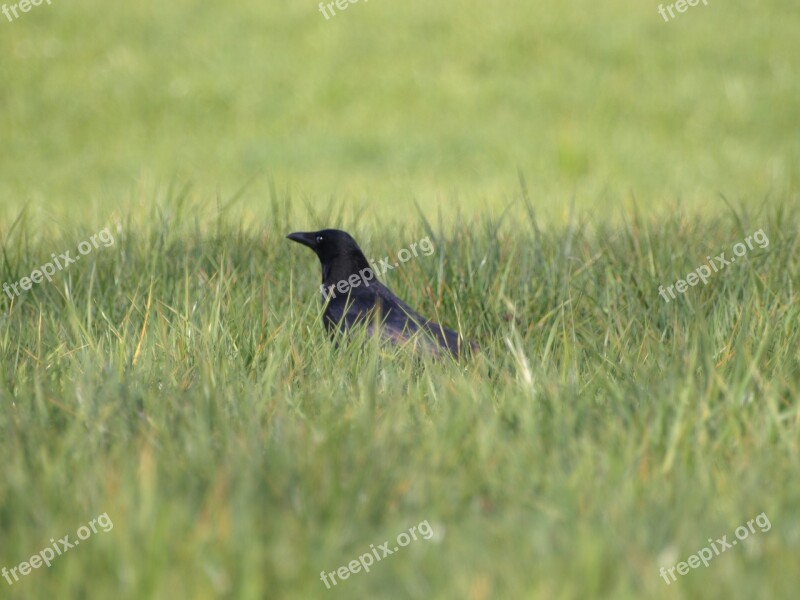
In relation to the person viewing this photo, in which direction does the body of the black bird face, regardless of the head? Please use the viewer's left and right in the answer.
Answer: facing to the left of the viewer
